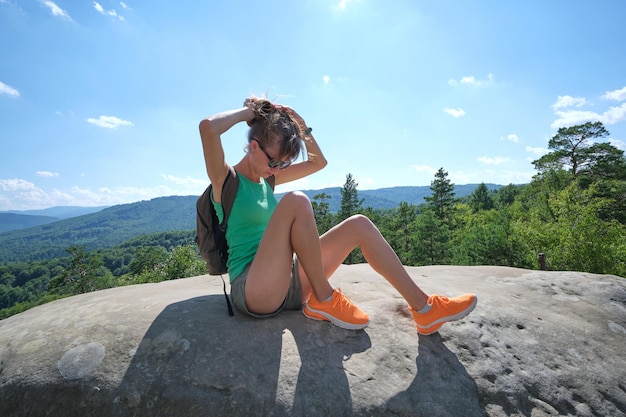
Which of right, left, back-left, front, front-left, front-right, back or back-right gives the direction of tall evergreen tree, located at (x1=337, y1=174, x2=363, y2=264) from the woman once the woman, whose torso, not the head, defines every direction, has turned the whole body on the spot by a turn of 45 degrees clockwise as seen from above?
back

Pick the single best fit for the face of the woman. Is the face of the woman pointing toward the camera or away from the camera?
toward the camera

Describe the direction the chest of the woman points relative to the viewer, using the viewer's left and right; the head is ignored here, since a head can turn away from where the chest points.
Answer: facing the viewer and to the right of the viewer
